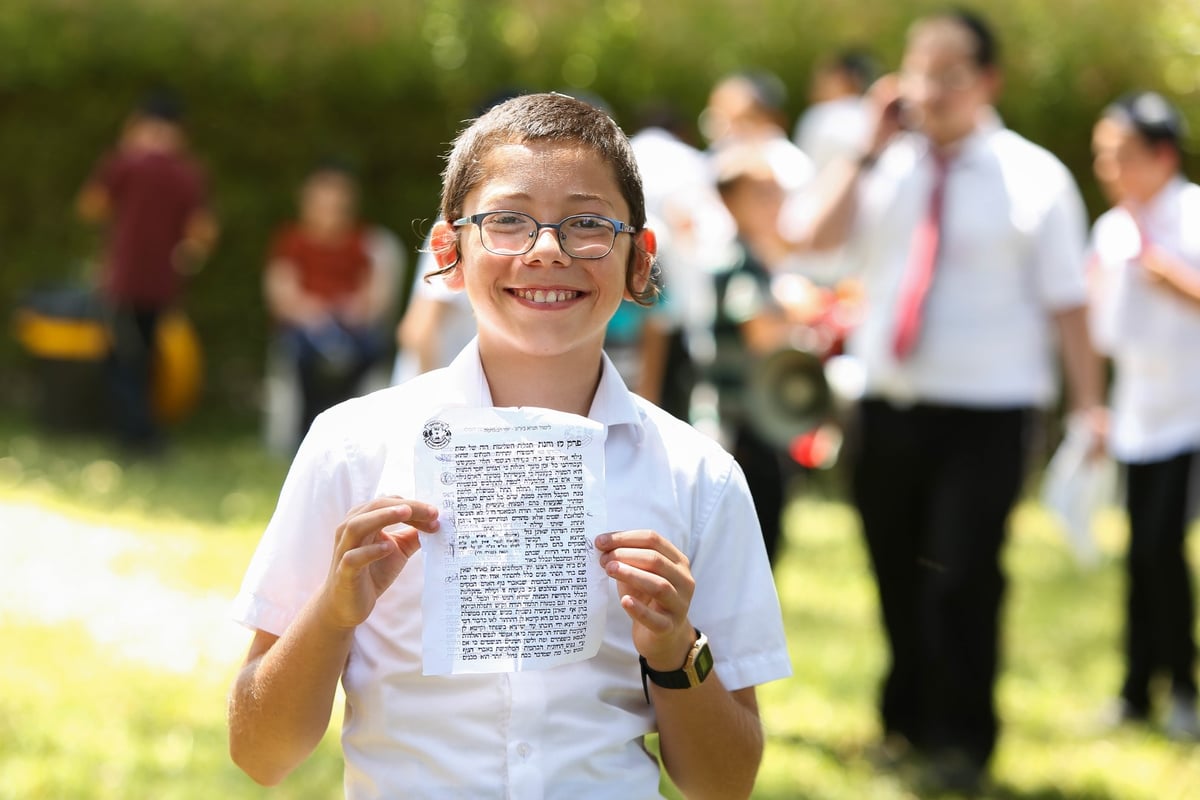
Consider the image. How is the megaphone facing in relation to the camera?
toward the camera

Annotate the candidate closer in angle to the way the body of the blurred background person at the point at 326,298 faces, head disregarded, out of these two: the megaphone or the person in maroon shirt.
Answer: the megaphone

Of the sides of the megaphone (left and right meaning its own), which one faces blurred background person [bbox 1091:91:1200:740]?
left

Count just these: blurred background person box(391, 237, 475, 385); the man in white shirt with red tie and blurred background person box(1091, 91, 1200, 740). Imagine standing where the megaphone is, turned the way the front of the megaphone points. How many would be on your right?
1

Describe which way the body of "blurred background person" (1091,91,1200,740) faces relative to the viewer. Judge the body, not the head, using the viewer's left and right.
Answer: facing the viewer and to the left of the viewer

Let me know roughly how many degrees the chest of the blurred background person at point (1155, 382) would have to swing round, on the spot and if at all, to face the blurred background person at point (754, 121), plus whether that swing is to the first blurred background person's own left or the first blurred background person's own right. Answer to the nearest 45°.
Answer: approximately 90° to the first blurred background person's own right

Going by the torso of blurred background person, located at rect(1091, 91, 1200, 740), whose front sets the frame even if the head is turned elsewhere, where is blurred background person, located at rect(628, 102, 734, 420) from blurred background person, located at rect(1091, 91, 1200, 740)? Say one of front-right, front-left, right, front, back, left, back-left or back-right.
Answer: front-right

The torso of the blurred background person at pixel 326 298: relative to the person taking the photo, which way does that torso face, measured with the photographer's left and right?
facing the viewer

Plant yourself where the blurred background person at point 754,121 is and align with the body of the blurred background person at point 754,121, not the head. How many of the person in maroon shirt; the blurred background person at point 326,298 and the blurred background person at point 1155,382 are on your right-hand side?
2
